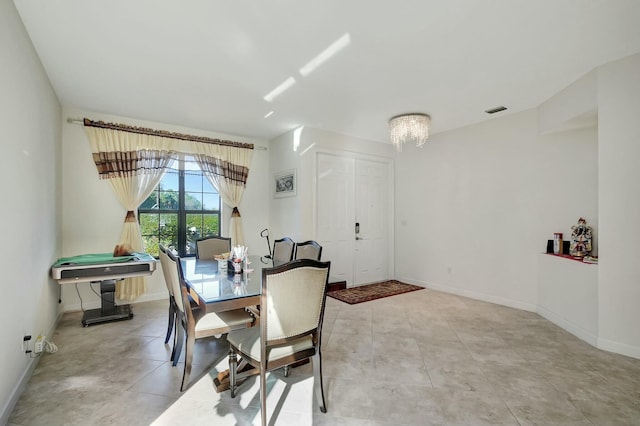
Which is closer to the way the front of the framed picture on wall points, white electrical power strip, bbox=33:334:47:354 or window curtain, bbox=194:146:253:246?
the white electrical power strip

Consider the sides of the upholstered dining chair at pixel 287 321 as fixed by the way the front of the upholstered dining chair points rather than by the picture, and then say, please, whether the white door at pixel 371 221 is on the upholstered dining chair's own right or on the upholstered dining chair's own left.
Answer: on the upholstered dining chair's own right

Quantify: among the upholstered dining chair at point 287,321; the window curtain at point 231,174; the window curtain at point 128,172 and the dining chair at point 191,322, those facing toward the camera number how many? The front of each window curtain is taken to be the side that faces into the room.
2

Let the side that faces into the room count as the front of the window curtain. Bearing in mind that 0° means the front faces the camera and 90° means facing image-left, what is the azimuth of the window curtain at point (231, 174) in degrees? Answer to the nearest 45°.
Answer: approximately 0°

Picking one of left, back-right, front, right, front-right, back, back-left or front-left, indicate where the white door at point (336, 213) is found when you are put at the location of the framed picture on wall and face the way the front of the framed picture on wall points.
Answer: back-left

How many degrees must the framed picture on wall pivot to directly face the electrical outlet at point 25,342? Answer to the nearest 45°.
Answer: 0° — it already faces it

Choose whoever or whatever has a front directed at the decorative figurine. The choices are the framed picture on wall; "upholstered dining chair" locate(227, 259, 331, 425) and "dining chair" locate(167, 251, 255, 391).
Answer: the dining chair

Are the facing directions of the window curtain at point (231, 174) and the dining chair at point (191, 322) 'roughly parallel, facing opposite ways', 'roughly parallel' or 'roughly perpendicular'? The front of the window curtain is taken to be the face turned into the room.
roughly perpendicular

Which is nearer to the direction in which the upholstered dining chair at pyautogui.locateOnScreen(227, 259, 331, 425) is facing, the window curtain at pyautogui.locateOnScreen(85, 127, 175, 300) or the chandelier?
the window curtain

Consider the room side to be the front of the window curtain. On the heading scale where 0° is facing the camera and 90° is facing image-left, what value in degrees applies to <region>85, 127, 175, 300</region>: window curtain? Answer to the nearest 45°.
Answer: approximately 0°

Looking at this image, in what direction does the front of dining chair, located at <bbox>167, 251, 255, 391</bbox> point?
to the viewer's right

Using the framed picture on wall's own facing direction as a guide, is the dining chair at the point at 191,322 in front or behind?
in front
